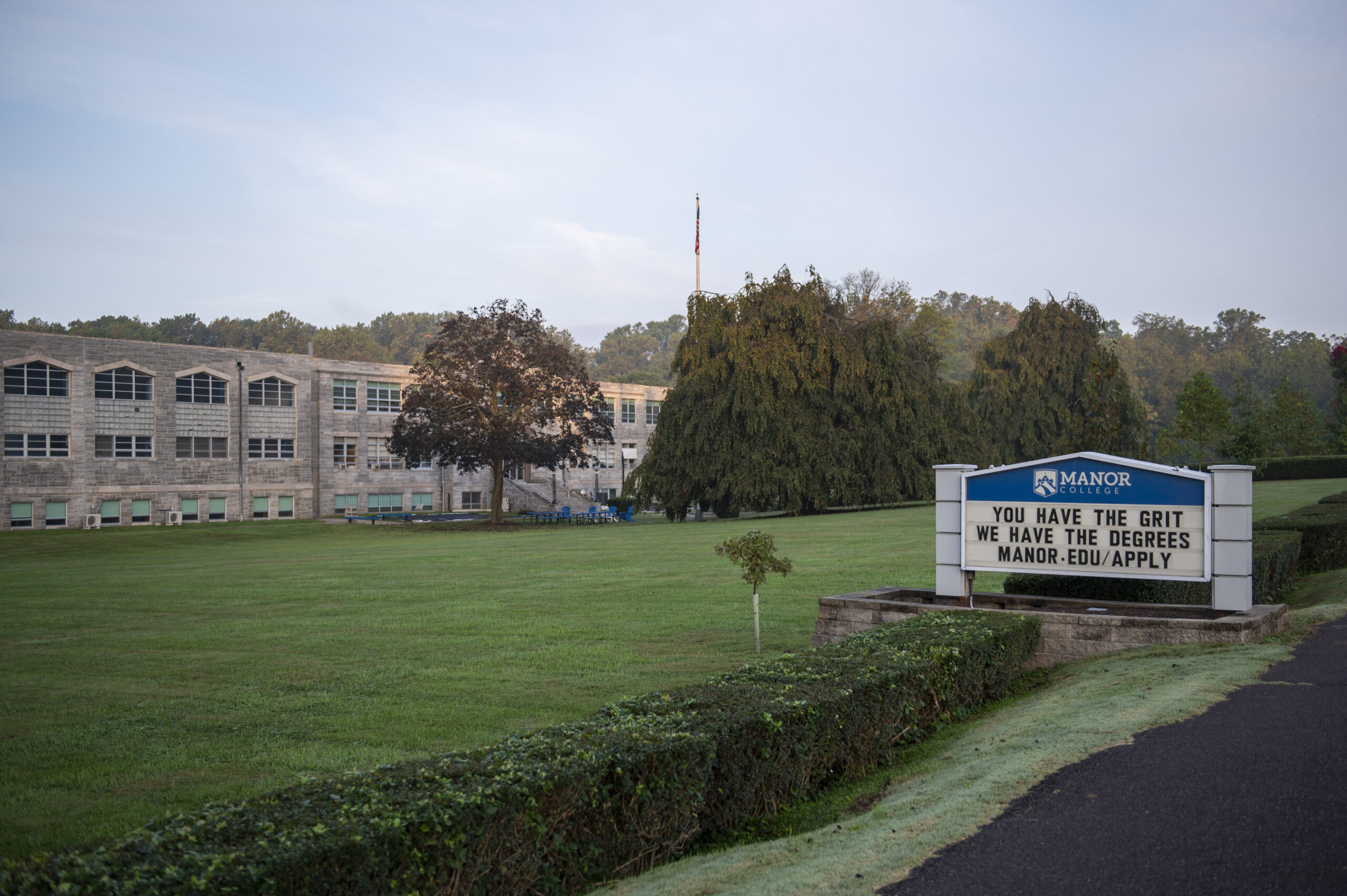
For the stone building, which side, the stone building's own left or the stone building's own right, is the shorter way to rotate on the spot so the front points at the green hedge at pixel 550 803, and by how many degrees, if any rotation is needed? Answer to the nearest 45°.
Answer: approximately 45° to the stone building's own right

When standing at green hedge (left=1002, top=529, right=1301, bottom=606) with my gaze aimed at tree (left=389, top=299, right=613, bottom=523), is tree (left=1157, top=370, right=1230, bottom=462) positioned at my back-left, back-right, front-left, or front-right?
front-right

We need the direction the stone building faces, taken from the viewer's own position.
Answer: facing the viewer and to the right of the viewer

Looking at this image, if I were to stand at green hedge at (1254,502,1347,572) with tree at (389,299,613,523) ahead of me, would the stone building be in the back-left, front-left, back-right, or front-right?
front-left

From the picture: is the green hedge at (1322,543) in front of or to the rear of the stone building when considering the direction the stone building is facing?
in front

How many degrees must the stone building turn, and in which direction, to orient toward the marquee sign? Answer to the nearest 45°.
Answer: approximately 45° to its right

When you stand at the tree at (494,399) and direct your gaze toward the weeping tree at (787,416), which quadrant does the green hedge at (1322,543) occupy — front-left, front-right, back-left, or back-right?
front-right

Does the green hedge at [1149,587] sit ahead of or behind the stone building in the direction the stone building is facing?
ahead

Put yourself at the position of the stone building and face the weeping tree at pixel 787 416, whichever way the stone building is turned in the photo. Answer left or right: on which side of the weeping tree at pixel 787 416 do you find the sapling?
right

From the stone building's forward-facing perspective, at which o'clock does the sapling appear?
The sapling is roughly at 1 o'clock from the stone building.

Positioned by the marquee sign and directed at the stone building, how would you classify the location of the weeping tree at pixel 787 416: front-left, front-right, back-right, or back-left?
front-right
